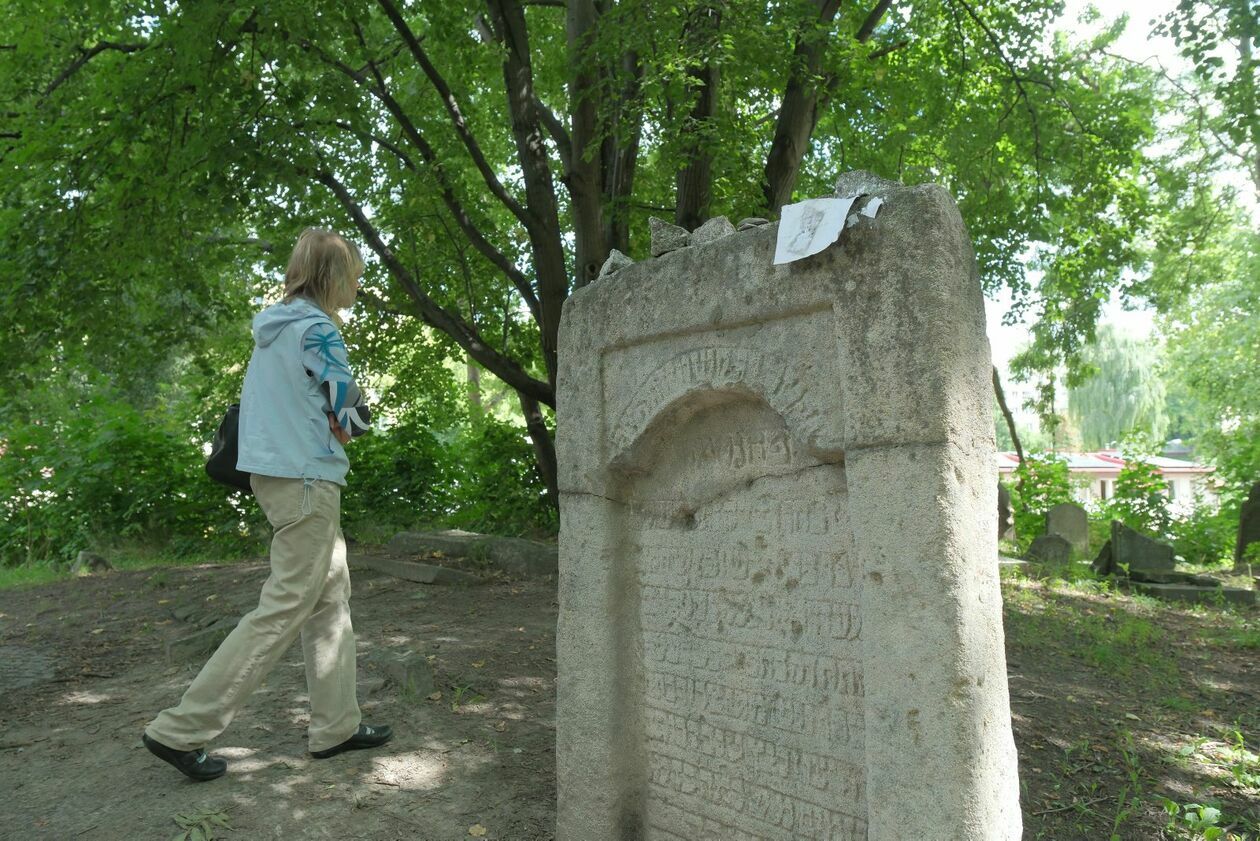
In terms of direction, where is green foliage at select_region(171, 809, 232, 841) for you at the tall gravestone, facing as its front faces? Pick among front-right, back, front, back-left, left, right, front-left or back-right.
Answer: front-right

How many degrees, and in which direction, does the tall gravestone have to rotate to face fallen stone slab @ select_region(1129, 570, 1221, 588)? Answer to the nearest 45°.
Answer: approximately 180°

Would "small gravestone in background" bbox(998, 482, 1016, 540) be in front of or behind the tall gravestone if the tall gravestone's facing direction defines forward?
behind

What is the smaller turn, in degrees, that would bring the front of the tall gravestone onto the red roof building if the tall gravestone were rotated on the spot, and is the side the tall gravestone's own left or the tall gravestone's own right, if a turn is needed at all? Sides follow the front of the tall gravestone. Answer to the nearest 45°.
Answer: approximately 135° to the tall gravestone's own right

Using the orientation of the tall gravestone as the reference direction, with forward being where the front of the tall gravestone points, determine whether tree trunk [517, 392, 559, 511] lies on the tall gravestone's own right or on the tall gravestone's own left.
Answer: on the tall gravestone's own right

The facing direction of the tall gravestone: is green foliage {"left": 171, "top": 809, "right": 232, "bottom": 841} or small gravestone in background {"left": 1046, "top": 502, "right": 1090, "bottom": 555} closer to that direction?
the green foliage

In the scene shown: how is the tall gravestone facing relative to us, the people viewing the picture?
facing the viewer and to the left of the viewer

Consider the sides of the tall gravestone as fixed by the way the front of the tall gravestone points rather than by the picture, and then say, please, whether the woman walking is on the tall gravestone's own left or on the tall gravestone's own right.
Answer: on the tall gravestone's own right

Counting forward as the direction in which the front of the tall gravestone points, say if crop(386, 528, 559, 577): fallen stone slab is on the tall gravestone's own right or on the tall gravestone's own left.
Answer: on the tall gravestone's own right

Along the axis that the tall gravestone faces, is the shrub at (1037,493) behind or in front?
behind

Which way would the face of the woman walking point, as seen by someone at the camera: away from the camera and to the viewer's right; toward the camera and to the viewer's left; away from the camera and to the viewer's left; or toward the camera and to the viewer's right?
away from the camera and to the viewer's right

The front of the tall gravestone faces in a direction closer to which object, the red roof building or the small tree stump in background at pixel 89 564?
the small tree stump in background

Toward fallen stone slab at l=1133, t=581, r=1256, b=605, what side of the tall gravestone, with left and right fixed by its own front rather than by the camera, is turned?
back
